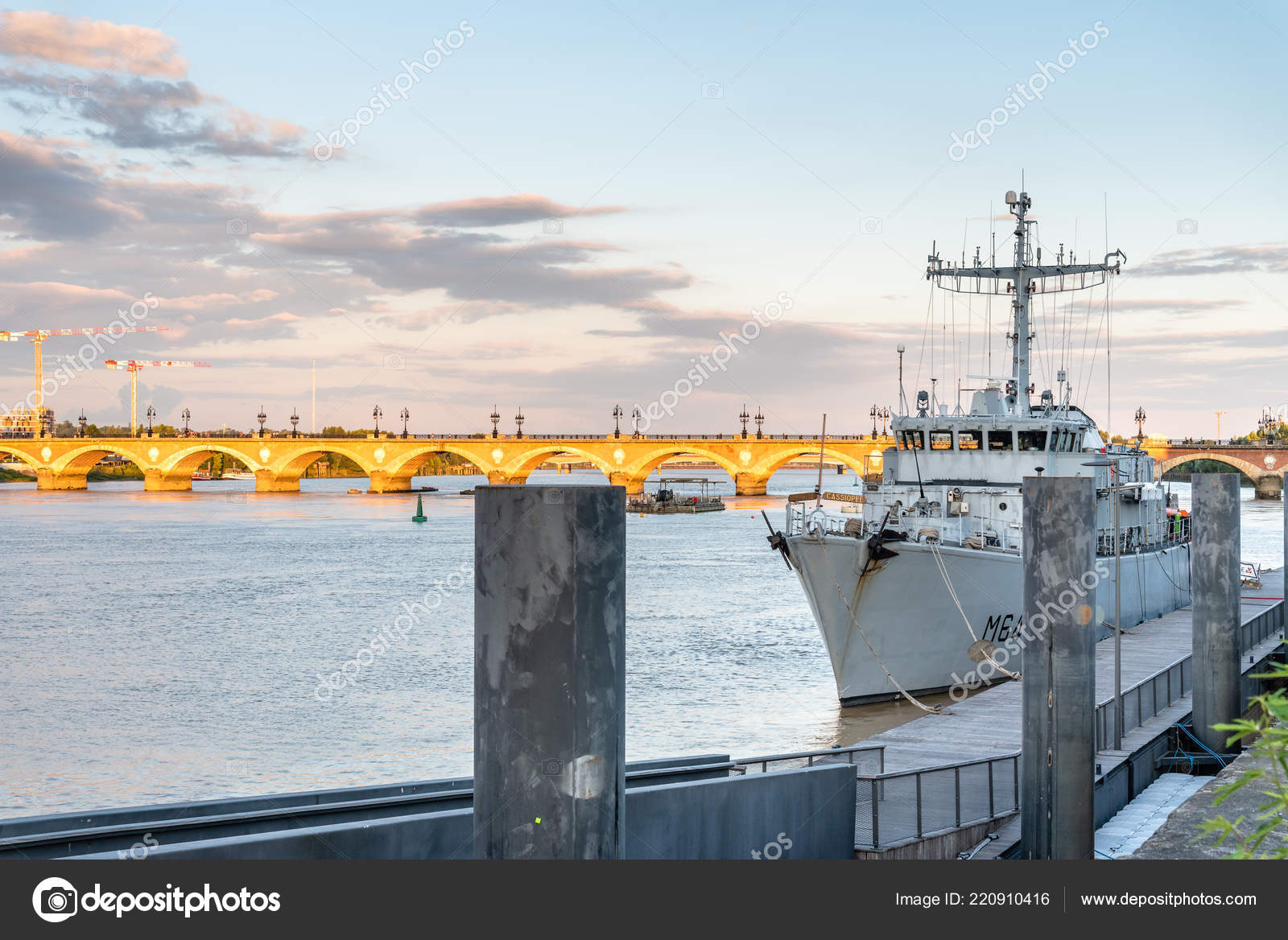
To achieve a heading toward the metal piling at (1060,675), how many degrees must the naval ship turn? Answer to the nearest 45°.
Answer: approximately 45° to its left

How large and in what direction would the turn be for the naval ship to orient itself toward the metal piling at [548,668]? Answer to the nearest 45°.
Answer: approximately 45° to its left

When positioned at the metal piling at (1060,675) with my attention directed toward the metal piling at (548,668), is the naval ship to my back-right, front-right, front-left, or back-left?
back-right

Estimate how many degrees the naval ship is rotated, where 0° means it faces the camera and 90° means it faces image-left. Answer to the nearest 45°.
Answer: approximately 45°

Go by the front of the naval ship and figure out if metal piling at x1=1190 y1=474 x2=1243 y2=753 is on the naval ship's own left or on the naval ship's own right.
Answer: on the naval ship's own left
